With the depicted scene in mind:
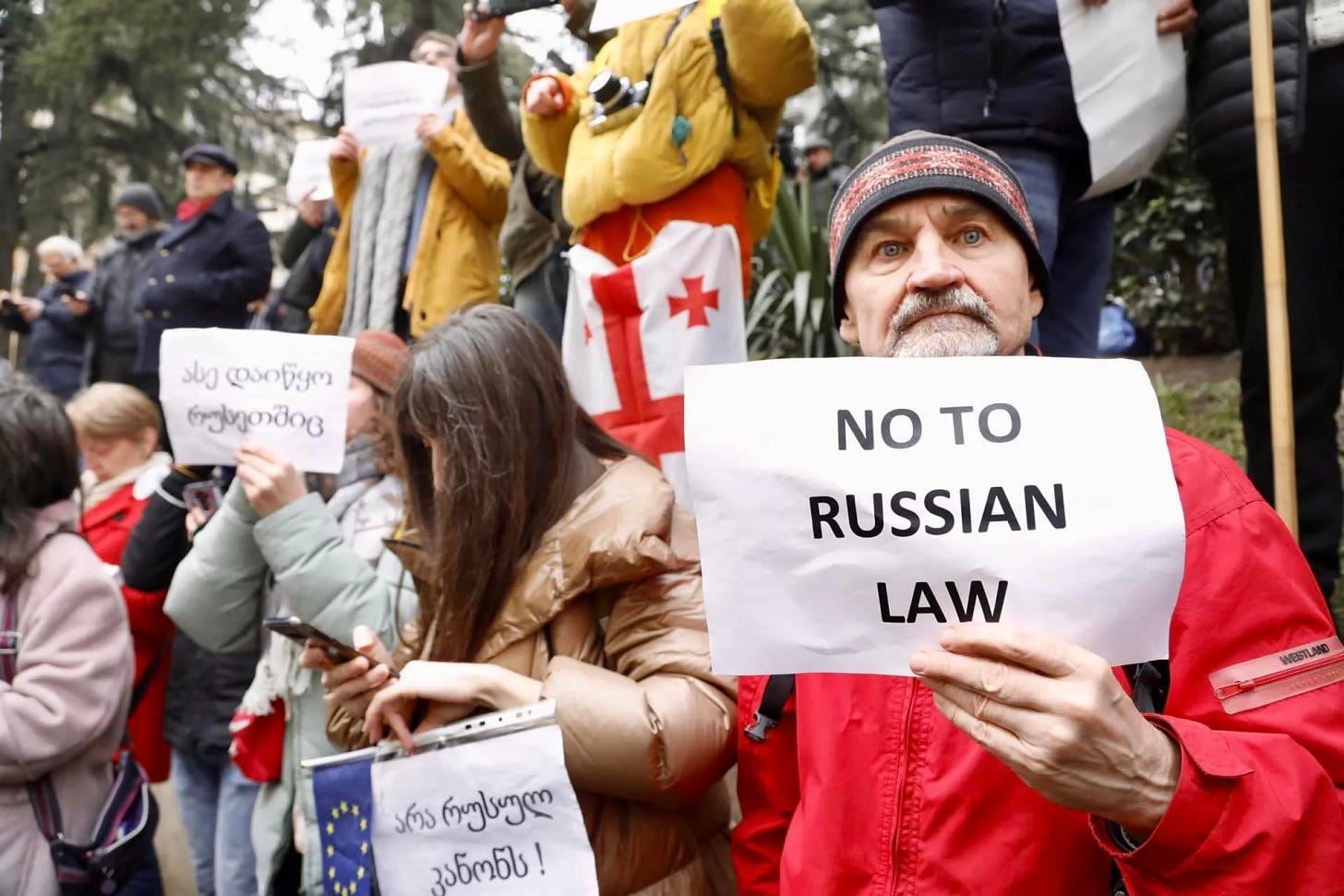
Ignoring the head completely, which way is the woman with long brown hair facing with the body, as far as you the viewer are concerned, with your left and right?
facing the viewer and to the left of the viewer

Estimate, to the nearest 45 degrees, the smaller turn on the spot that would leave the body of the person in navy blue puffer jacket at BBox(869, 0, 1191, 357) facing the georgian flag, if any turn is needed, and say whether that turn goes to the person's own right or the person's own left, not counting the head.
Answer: approximately 90° to the person's own right

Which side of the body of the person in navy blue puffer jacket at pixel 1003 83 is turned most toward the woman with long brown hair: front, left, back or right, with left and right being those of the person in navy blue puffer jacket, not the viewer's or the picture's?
front

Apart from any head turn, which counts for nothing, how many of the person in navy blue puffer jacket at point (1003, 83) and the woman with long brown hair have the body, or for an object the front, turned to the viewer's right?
0

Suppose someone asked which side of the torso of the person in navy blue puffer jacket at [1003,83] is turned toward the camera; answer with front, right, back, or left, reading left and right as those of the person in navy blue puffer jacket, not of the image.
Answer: front

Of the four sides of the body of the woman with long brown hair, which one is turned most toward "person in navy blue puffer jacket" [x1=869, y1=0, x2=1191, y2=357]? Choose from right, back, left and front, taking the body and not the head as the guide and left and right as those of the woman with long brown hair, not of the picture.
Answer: back

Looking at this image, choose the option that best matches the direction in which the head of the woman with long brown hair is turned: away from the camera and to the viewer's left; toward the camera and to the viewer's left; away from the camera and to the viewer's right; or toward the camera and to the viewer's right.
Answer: toward the camera and to the viewer's left

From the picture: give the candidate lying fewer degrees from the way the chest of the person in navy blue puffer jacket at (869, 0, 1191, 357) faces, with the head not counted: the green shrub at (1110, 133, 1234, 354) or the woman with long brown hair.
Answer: the woman with long brown hair
